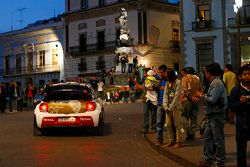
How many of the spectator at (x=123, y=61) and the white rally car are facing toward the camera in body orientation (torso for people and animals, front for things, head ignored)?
1

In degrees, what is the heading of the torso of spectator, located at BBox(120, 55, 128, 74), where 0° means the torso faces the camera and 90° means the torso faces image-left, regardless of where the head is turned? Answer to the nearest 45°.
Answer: approximately 0°

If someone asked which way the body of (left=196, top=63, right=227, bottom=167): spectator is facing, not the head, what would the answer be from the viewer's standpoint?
to the viewer's left

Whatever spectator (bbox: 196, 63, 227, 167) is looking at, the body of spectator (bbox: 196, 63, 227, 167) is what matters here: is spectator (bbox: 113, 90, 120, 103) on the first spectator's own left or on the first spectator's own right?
on the first spectator's own right

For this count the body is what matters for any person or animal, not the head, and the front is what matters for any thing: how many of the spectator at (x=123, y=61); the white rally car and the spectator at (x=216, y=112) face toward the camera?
1

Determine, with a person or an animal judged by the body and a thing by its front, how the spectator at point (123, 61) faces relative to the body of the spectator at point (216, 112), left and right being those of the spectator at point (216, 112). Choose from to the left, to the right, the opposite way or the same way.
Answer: to the left

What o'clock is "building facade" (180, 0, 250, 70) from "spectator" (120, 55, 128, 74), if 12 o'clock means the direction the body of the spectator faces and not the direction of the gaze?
The building facade is roughly at 9 o'clock from the spectator.

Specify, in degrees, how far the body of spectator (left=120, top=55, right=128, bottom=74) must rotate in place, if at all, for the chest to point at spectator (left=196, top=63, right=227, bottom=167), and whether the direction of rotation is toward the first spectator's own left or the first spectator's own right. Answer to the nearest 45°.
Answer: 0° — they already face them

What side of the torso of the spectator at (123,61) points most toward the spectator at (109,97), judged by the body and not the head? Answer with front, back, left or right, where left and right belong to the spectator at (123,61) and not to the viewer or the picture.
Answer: front

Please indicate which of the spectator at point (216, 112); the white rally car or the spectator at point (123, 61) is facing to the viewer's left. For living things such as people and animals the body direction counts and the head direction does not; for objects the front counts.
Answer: the spectator at point (216, 112)

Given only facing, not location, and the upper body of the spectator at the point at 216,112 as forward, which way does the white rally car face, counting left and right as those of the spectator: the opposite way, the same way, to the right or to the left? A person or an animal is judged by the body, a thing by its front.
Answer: to the right

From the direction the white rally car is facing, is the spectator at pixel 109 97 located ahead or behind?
ahead

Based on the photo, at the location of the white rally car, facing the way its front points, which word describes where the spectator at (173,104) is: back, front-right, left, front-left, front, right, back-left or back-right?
back-right

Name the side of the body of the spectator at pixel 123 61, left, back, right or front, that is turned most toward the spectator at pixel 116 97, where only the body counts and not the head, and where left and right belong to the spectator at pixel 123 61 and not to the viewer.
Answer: front

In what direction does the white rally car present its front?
away from the camera
